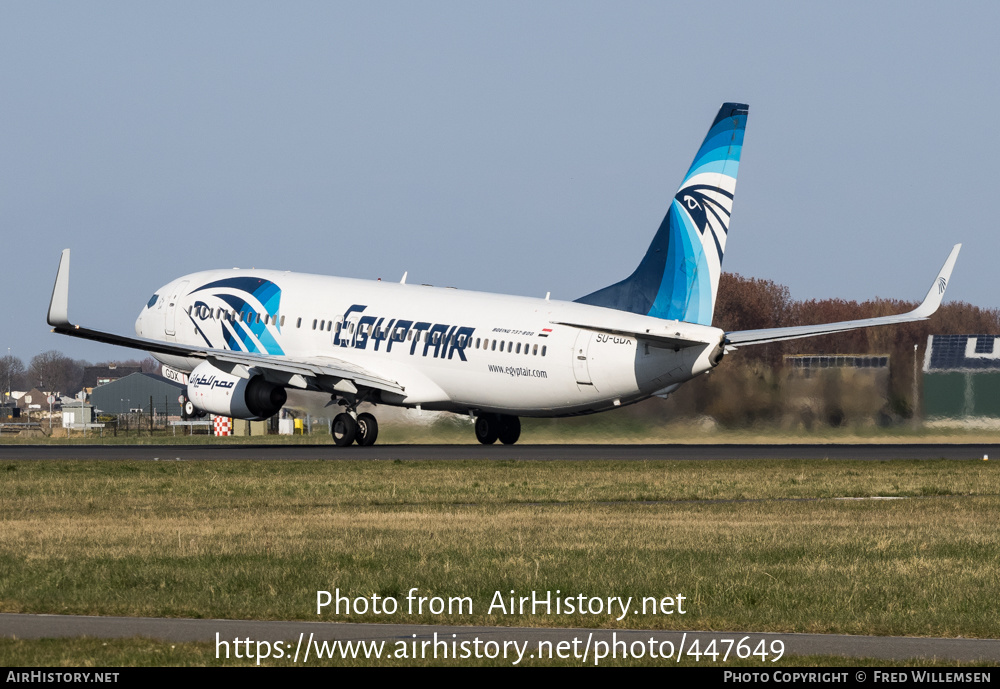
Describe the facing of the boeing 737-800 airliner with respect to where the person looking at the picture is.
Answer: facing away from the viewer and to the left of the viewer
